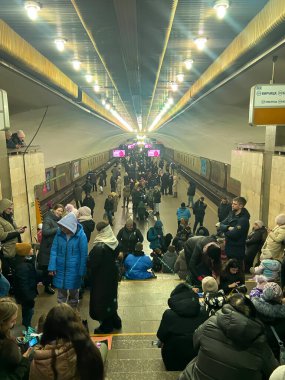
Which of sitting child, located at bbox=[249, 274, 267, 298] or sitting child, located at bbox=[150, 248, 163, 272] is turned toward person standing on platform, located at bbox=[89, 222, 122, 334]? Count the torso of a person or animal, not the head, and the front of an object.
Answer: sitting child, located at bbox=[249, 274, 267, 298]

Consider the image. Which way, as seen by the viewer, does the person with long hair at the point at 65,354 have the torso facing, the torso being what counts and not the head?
away from the camera

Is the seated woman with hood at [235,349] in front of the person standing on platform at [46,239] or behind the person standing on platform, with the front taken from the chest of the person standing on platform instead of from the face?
in front

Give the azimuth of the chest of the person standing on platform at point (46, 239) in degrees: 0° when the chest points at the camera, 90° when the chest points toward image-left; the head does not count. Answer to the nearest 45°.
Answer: approximately 315°

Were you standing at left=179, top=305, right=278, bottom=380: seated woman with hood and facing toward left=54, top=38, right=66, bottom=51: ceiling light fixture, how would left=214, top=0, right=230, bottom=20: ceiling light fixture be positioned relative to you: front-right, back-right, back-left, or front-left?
front-right

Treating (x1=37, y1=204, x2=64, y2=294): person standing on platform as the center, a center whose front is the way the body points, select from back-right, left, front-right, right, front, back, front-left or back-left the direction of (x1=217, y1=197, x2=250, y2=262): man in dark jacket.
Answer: front-left

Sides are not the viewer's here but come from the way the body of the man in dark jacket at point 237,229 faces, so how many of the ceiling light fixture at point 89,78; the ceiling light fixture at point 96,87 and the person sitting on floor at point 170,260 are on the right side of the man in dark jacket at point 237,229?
3

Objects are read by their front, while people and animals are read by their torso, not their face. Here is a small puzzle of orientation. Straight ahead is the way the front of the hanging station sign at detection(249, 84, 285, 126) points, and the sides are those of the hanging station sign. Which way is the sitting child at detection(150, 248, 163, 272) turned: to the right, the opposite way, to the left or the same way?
the opposite way

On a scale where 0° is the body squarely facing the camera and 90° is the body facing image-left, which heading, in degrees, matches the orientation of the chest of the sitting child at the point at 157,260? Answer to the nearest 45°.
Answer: approximately 180°

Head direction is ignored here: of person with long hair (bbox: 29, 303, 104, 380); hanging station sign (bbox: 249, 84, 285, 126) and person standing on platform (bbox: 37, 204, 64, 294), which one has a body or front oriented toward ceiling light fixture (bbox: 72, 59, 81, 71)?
the person with long hair

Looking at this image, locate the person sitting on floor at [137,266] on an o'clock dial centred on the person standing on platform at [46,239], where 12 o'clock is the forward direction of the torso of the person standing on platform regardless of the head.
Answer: The person sitting on floor is roughly at 10 o'clock from the person standing on platform.

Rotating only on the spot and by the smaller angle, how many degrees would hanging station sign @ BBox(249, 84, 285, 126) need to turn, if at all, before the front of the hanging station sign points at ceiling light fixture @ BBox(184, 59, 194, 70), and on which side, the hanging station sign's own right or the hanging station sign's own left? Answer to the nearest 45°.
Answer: approximately 135° to the hanging station sign's own right
